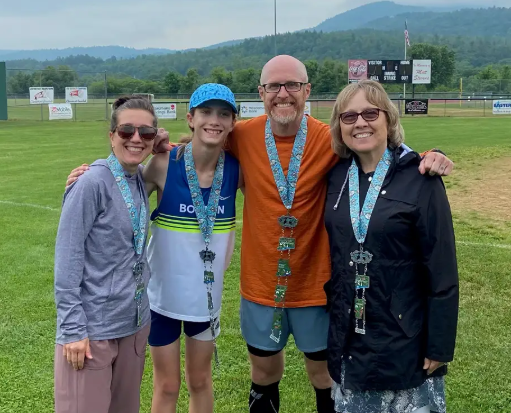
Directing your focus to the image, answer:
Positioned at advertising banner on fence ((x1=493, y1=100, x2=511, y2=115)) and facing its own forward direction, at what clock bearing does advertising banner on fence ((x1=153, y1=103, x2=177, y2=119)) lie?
advertising banner on fence ((x1=153, y1=103, x2=177, y2=119)) is roughly at 2 o'clock from advertising banner on fence ((x1=493, y1=100, x2=511, y2=115)).

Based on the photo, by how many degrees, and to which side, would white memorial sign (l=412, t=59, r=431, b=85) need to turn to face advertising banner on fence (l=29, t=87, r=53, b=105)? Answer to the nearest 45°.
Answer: approximately 45° to its right

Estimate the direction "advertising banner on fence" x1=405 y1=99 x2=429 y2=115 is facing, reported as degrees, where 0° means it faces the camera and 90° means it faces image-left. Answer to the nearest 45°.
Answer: approximately 0°

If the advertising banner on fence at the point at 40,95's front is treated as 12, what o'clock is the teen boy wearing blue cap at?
The teen boy wearing blue cap is roughly at 12 o'clock from the advertising banner on fence.

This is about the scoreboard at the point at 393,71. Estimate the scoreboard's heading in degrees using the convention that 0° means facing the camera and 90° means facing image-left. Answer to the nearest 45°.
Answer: approximately 0°

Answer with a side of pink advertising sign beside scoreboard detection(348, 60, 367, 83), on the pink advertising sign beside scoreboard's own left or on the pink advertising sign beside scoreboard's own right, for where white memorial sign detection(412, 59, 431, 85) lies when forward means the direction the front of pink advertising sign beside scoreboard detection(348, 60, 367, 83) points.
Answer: on the pink advertising sign beside scoreboard's own left

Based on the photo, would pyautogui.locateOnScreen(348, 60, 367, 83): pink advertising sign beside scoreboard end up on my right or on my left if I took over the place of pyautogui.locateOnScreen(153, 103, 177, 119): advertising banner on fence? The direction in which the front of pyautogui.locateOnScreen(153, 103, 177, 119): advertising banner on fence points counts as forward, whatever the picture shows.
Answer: on my left
